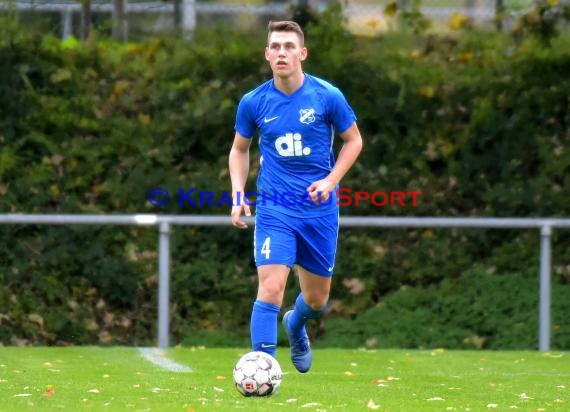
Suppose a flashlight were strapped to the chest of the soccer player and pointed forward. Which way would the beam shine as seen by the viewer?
toward the camera

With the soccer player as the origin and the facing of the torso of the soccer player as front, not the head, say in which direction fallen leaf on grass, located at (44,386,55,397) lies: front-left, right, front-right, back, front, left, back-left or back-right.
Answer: right

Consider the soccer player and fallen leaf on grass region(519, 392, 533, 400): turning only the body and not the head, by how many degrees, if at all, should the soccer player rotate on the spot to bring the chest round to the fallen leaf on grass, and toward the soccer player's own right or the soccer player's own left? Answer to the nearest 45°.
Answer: approximately 90° to the soccer player's own left

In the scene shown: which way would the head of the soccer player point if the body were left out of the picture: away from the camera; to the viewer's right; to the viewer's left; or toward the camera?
toward the camera
